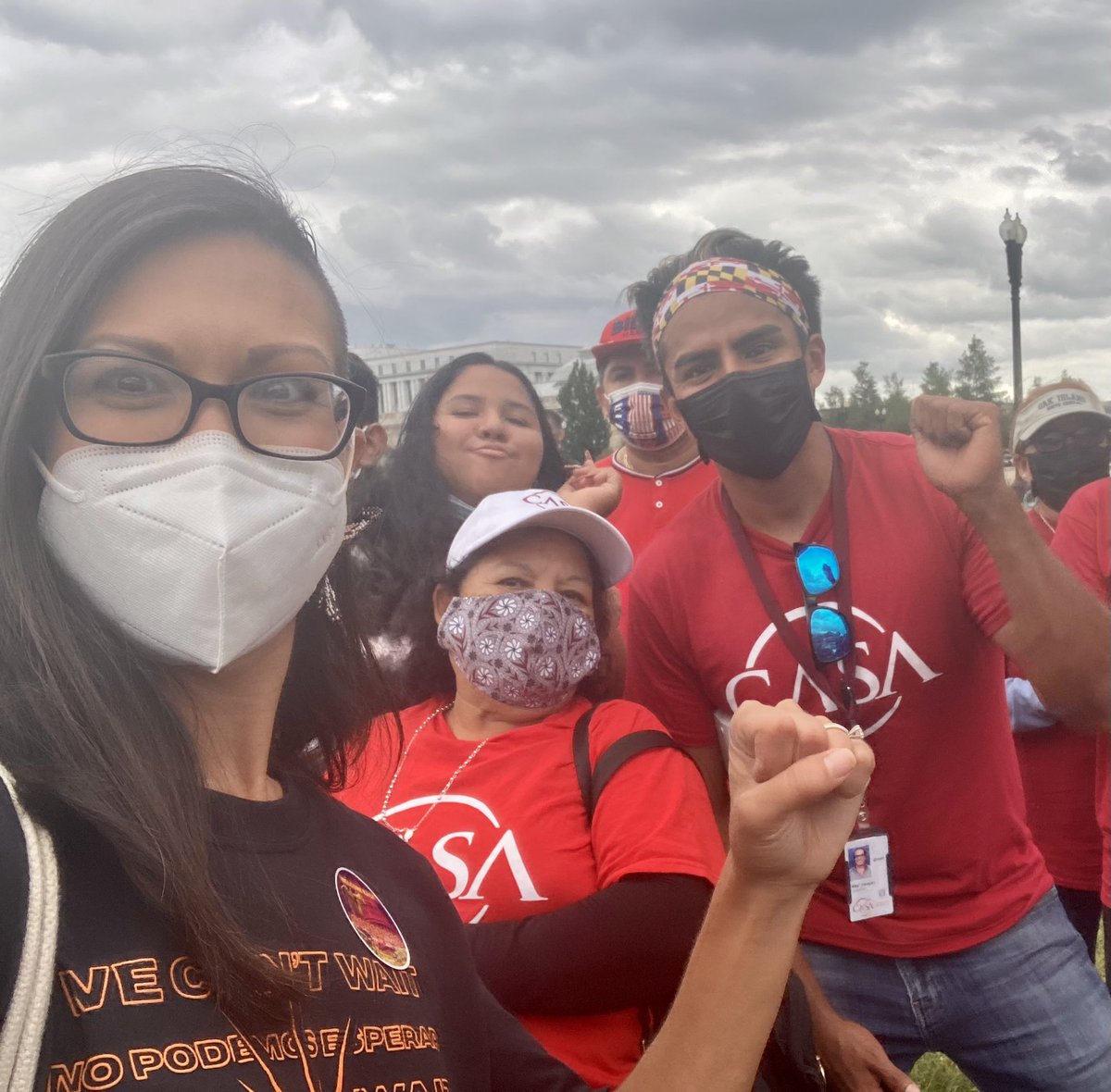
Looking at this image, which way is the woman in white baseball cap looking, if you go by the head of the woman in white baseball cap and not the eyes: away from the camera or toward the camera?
toward the camera

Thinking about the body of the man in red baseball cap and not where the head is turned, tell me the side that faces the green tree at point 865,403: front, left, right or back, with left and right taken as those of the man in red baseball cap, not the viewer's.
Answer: back

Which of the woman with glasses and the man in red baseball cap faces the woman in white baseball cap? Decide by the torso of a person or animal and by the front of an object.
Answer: the man in red baseball cap

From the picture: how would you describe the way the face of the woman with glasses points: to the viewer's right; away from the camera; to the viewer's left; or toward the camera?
toward the camera

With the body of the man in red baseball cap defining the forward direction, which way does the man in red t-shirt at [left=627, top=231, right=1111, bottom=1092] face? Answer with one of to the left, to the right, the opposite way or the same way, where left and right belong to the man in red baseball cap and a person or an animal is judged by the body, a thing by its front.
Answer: the same way

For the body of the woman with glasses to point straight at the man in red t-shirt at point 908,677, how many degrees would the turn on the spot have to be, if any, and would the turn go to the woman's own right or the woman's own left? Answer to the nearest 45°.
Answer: approximately 135° to the woman's own left

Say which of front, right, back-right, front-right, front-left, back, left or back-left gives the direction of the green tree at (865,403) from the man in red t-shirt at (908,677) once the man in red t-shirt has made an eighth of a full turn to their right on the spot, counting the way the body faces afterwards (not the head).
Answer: back-right

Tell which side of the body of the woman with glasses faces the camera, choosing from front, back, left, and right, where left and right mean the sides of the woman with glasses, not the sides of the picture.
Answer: front

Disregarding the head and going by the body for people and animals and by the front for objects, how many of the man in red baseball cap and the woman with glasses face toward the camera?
2

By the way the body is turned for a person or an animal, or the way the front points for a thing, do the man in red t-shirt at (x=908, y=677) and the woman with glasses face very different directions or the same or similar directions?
same or similar directions

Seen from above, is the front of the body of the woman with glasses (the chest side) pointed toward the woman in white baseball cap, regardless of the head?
no

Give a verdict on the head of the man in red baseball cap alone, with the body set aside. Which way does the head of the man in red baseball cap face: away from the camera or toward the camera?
toward the camera

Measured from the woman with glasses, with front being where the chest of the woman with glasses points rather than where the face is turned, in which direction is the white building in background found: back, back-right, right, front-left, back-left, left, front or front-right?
back

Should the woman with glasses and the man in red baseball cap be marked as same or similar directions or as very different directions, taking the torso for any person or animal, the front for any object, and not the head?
same or similar directions

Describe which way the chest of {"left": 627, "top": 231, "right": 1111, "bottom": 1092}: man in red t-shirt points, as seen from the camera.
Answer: toward the camera

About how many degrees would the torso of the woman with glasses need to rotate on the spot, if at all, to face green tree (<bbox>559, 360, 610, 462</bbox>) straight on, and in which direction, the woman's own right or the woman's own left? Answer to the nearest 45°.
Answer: approximately 180°

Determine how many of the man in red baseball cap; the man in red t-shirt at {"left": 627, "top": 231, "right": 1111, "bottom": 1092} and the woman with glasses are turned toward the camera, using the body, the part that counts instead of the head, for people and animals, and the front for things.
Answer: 3

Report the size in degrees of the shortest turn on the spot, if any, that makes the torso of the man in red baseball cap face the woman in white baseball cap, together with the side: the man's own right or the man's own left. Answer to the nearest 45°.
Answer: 0° — they already face them
